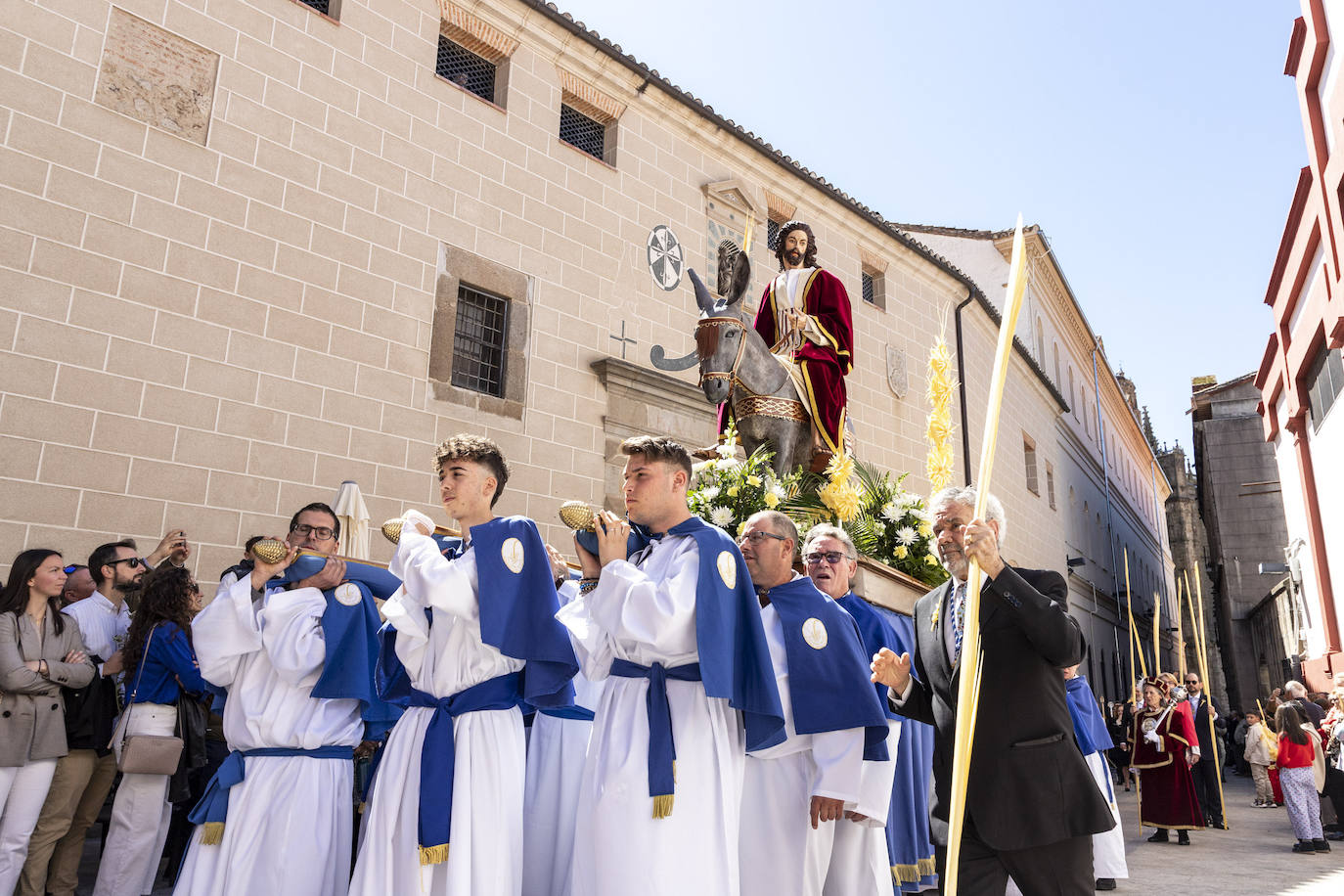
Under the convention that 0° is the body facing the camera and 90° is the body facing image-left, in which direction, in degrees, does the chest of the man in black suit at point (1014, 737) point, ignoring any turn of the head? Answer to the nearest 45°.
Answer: approximately 45°

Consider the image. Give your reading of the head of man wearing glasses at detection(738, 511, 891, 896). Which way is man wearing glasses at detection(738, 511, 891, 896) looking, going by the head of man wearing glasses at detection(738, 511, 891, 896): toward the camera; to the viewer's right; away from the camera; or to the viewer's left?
to the viewer's left

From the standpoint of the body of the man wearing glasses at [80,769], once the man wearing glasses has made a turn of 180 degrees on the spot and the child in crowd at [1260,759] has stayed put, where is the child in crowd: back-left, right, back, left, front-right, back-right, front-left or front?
back-right

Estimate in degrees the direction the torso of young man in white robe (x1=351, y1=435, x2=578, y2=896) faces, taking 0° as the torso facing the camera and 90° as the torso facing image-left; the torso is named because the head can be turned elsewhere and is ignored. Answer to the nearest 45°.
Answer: approximately 45°

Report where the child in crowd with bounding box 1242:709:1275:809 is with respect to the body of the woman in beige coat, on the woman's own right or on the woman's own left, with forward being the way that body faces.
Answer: on the woman's own left

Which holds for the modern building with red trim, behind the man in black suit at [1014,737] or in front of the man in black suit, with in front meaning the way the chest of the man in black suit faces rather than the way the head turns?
behind

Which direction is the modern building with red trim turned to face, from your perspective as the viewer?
facing to the left of the viewer

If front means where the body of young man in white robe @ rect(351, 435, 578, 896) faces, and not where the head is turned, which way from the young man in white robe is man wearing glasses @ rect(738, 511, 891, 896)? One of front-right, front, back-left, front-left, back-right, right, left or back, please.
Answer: back-left

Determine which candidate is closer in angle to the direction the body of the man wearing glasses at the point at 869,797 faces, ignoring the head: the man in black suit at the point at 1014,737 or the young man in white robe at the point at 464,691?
the young man in white robe

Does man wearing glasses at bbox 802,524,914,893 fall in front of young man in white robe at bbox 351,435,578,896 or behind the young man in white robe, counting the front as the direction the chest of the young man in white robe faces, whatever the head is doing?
behind

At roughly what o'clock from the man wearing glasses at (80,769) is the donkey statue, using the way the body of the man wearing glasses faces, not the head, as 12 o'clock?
The donkey statue is roughly at 11 o'clock from the man wearing glasses.
